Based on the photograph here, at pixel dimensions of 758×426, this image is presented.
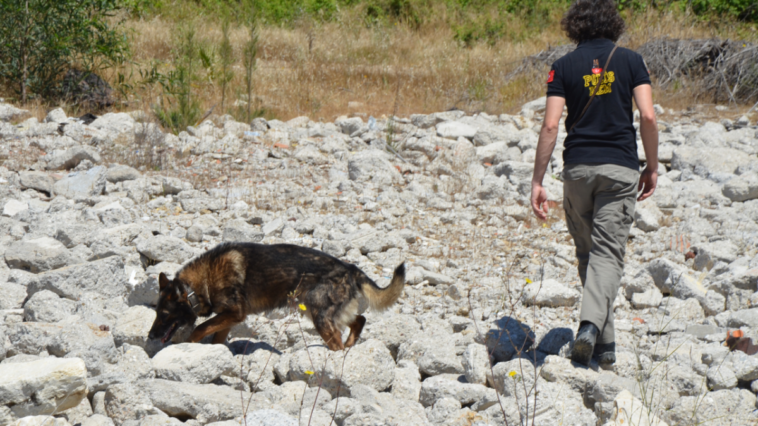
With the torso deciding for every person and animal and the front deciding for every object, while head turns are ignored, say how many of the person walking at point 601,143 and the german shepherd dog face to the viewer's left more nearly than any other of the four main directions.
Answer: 1

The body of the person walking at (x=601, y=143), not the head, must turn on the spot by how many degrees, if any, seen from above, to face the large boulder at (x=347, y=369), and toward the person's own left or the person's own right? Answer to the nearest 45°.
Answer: approximately 135° to the person's own left

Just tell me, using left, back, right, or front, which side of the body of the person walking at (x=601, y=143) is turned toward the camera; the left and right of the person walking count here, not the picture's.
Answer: back

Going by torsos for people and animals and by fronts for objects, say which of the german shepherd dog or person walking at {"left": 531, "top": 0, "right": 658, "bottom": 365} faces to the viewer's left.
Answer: the german shepherd dog

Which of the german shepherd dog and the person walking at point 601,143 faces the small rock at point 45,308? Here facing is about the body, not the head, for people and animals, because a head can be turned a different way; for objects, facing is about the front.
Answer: the german shepherd dog

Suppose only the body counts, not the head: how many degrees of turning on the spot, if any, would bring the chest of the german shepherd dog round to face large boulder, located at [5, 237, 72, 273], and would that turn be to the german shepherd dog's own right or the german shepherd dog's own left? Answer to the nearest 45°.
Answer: approximately 45° to the german shepherd dog's own right

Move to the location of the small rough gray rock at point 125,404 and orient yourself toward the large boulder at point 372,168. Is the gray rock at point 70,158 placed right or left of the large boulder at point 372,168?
left

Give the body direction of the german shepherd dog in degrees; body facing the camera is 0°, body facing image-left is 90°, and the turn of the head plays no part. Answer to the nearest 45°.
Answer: approximately 90°
